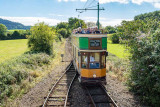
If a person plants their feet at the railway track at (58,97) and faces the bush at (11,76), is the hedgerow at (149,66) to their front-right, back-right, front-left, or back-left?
back-right

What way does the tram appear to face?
toward the camera

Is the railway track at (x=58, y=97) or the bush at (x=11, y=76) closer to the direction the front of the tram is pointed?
the railway track

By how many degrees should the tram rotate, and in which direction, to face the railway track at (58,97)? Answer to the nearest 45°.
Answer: approximately 45° to its right

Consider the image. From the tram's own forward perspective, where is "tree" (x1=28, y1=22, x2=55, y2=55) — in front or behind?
behind

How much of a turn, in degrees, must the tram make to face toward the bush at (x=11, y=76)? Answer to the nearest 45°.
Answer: approximately 90° to its right
